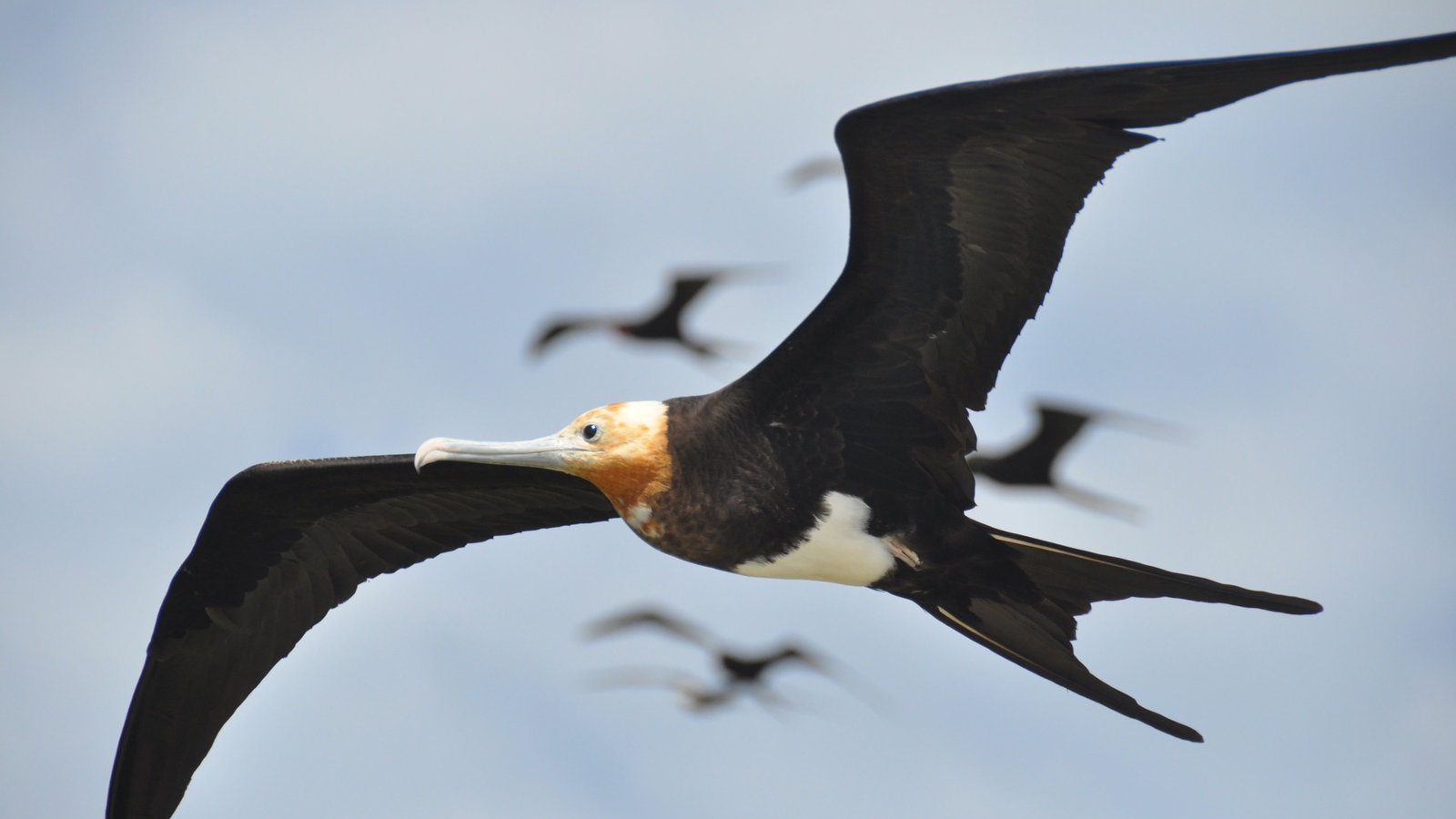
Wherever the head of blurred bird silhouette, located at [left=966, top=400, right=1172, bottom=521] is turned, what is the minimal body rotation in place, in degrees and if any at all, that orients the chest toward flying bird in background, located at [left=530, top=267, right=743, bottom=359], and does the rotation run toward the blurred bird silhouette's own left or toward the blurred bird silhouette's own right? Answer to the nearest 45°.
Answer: approximately 45° to the blurred bird silhouette's own right

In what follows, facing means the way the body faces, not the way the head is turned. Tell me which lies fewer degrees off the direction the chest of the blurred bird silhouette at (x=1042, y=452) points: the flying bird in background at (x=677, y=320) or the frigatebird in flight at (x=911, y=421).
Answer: the flying bird in background

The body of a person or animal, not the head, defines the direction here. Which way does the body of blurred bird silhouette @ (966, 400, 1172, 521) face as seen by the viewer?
to the viewer's left

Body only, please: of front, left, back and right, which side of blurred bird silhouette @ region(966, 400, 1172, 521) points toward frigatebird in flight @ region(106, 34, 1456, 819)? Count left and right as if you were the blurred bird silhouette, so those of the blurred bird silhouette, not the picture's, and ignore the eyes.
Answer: left
